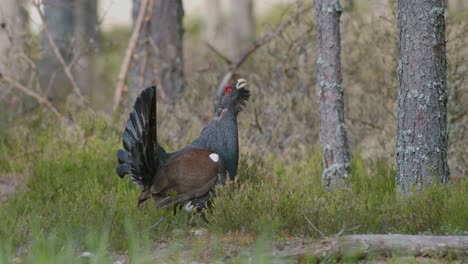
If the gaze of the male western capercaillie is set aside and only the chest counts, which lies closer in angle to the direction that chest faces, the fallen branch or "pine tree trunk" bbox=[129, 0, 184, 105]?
the fallen branch

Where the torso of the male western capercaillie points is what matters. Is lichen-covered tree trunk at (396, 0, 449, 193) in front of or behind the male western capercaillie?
in front

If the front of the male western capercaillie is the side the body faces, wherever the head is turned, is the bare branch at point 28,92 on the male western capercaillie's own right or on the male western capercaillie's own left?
on the male western capercaillie's own left

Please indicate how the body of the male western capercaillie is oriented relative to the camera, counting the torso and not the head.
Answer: to the viewer's right

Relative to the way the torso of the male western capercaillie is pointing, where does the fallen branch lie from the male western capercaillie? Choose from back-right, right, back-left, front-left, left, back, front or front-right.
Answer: front-right

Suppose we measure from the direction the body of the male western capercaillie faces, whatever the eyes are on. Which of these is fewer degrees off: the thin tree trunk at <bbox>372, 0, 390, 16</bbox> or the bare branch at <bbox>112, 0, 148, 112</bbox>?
the thin tree trunk

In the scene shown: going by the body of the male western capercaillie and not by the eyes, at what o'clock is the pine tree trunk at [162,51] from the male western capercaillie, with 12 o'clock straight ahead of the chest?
The pine tree trunk is roughly at 9 o'clock from the male western capercaillie.

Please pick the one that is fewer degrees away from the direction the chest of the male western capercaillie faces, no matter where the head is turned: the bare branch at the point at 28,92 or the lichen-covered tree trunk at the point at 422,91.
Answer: the lichen-covered tree trunk

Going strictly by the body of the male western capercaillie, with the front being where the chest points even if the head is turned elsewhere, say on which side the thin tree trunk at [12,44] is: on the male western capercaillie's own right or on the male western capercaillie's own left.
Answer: on the male western capercaillie's own left
